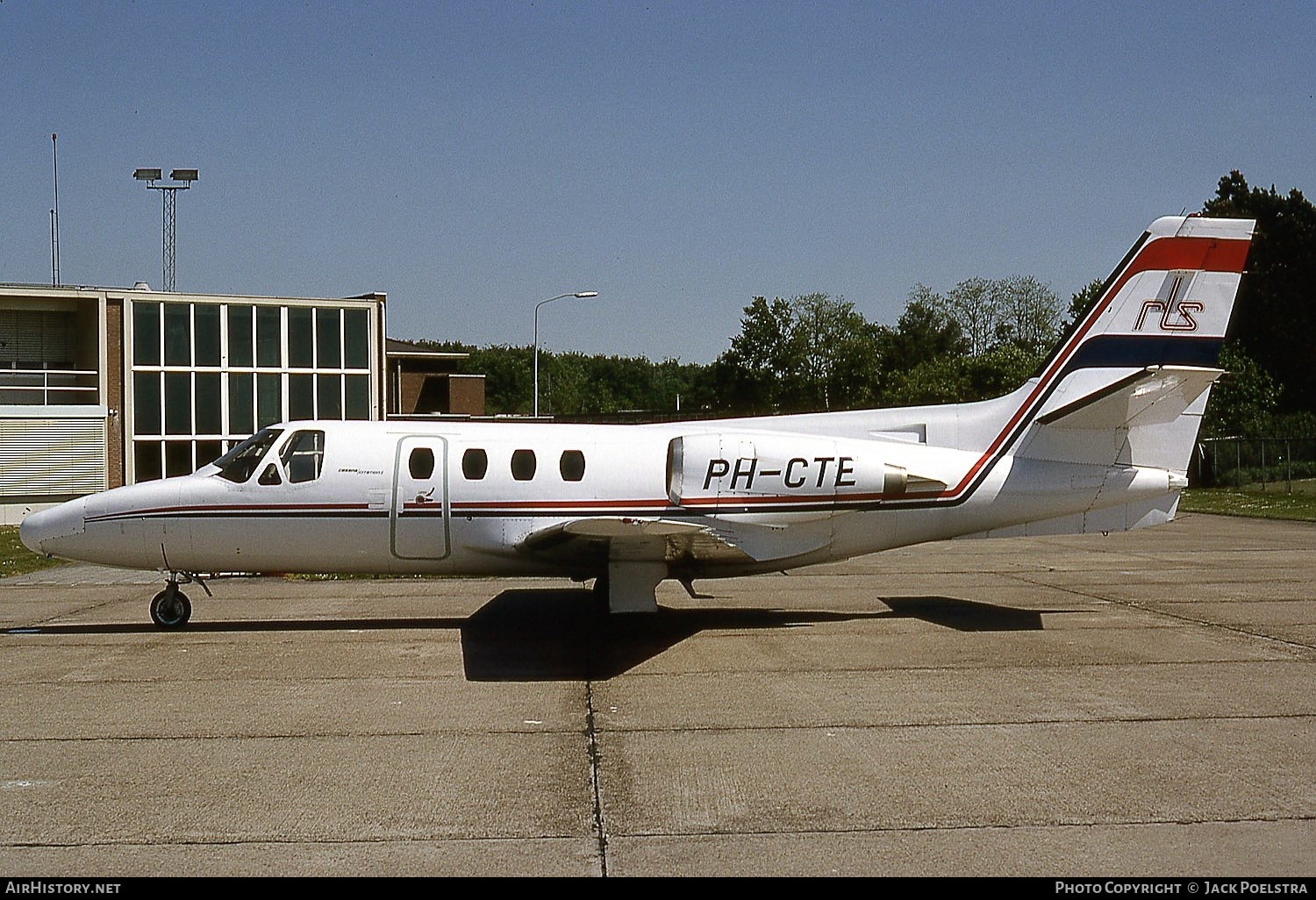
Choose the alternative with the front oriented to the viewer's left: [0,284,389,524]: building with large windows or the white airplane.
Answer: the white airplane

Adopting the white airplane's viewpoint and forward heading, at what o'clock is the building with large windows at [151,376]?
The building with large windows is roughly at 2 o'clock from the white airplane.

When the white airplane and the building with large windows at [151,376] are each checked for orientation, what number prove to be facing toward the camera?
1

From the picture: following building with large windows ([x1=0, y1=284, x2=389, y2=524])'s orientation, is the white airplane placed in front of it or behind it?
in front

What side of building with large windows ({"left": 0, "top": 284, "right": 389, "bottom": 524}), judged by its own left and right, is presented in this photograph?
front

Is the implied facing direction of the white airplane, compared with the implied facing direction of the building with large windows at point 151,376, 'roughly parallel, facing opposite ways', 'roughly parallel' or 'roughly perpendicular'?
roughly perpendicular

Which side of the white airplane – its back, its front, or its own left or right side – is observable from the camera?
left
